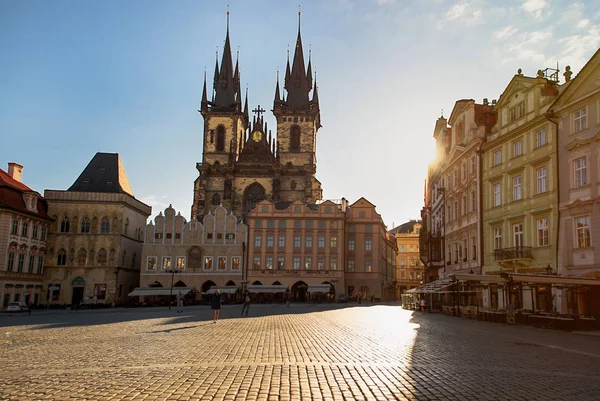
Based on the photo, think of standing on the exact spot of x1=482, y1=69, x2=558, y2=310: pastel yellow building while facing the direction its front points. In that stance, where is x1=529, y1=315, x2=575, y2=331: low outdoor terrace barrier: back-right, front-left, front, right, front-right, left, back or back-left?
front-left

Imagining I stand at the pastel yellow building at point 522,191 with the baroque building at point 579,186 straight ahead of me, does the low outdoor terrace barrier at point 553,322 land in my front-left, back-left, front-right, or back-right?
front-right

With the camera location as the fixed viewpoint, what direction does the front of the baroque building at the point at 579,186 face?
facing the viewer and to the left of the viewer

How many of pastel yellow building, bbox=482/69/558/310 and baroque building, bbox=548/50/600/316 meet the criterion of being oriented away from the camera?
0

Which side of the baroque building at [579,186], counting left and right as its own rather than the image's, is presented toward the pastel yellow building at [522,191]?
right

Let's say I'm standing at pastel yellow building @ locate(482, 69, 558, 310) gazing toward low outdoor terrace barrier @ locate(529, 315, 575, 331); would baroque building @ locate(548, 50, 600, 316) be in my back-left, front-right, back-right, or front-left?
front-left

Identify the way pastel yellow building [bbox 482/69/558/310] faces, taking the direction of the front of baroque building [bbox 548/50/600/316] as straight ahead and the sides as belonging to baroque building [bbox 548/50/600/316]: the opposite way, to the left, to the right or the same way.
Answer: the same way
